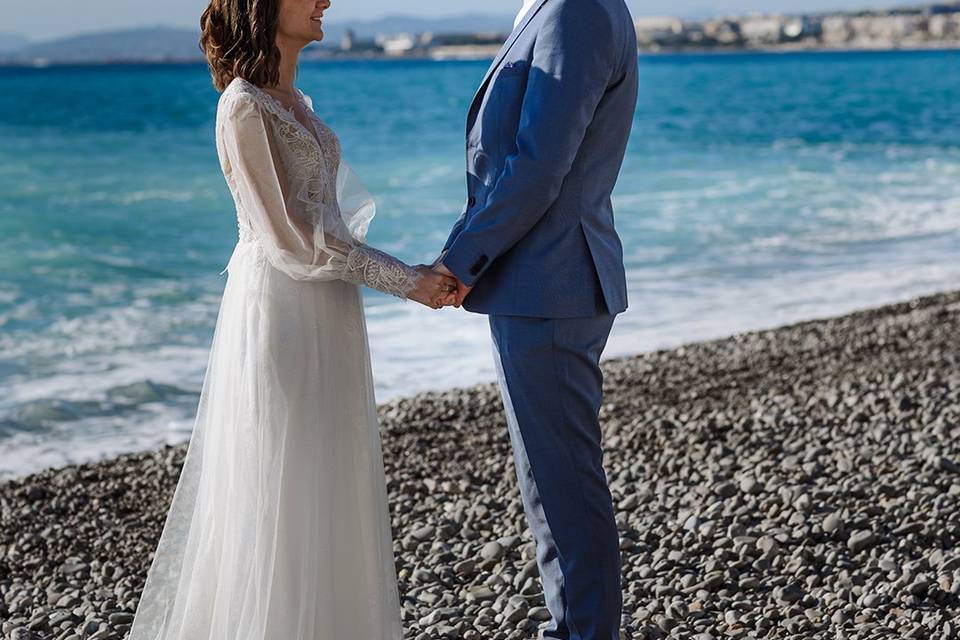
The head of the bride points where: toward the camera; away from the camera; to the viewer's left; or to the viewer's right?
to the viewer's right

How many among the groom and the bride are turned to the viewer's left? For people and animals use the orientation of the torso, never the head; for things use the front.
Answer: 1

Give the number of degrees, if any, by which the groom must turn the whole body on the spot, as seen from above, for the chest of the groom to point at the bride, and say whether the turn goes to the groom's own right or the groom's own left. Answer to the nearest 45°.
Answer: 0° — they already face them

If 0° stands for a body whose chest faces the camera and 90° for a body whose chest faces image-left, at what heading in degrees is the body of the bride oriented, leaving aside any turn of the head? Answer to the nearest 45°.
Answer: approximately 270°

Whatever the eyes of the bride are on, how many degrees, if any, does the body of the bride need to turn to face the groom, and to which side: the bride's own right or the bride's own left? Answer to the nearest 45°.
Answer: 0° — they already face them

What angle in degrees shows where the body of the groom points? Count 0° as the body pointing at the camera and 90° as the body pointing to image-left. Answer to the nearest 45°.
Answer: approximately 90°

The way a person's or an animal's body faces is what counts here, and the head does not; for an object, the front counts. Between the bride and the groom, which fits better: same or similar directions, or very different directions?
very different directions
